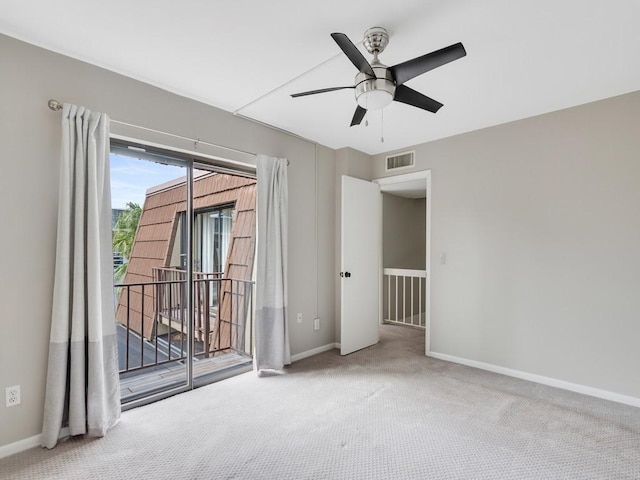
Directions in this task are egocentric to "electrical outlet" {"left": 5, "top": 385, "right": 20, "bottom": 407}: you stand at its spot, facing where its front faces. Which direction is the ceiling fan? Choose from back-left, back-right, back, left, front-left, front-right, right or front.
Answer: front-left

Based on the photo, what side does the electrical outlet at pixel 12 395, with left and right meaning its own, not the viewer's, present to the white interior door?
left

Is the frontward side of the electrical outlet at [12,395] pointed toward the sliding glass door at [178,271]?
no

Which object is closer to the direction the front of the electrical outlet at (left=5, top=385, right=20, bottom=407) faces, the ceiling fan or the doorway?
the ceiling fan

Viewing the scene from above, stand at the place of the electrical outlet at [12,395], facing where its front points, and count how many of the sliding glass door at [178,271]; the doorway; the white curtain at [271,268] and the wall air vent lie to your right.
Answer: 0

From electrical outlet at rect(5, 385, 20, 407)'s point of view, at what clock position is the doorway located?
The doorway is roughly at 9 o'clock from the electrical outlet.

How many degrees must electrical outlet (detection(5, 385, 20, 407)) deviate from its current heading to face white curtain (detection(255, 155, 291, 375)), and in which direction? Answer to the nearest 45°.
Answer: approximately 90° to its left

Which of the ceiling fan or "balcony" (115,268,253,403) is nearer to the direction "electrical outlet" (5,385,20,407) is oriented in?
the ceiling fan

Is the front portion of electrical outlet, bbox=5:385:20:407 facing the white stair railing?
no

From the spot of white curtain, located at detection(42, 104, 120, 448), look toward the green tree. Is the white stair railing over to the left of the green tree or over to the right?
right

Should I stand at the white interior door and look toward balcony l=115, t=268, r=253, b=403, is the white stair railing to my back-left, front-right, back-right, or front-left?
back-right

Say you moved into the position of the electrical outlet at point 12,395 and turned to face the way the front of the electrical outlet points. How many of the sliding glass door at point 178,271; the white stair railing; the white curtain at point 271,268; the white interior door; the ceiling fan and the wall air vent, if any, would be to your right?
0
